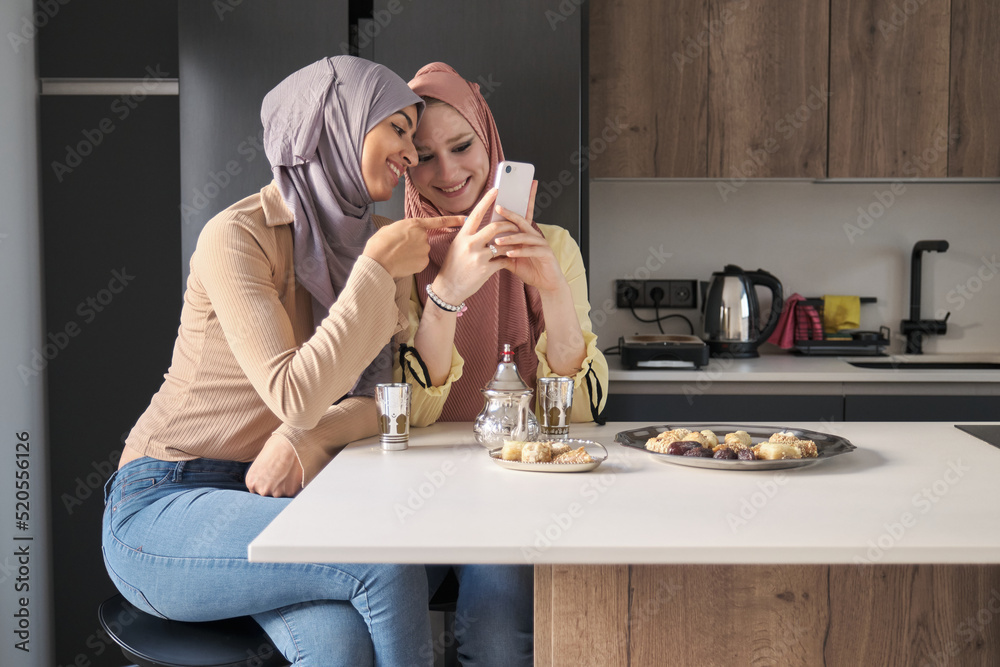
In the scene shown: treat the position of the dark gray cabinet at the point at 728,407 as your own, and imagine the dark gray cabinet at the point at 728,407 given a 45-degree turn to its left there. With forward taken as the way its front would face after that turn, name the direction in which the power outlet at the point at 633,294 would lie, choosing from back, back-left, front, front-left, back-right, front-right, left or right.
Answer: back

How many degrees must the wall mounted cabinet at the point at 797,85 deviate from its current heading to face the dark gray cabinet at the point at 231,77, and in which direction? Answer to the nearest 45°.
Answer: approximately 45° to its right

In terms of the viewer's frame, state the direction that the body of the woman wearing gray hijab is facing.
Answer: to the viewer's right

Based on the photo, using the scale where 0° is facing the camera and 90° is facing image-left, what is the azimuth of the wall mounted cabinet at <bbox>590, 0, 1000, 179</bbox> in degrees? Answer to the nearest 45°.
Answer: approximately 0°

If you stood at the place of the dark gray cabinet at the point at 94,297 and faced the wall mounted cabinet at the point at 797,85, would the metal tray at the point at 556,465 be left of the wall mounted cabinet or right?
right
